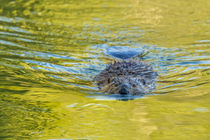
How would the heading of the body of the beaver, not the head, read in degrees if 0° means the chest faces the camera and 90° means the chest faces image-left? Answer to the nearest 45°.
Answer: approximately 0°
